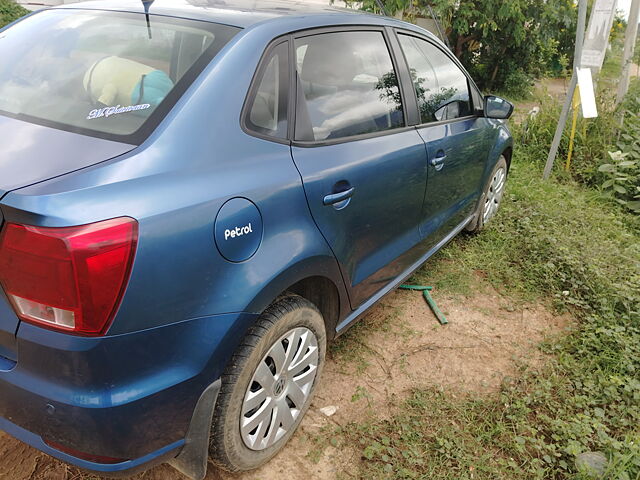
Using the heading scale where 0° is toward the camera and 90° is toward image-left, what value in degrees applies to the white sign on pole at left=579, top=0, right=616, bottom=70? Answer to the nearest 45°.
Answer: approximately 0°

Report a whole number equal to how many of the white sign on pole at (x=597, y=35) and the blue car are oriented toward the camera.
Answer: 1

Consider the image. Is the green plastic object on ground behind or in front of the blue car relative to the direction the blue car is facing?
in front

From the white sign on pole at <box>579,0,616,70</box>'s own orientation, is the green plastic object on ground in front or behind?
in front

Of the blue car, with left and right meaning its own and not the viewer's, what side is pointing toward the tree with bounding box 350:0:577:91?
front

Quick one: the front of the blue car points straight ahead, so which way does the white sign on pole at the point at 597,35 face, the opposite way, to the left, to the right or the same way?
the opposite way

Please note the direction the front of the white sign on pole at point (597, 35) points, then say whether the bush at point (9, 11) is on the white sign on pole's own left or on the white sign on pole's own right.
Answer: on the white sign on pole's own right

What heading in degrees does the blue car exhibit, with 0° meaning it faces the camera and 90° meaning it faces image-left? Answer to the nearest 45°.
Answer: approximately 225°

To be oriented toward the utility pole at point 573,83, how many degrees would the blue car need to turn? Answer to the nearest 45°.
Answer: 0° — it already faces it
